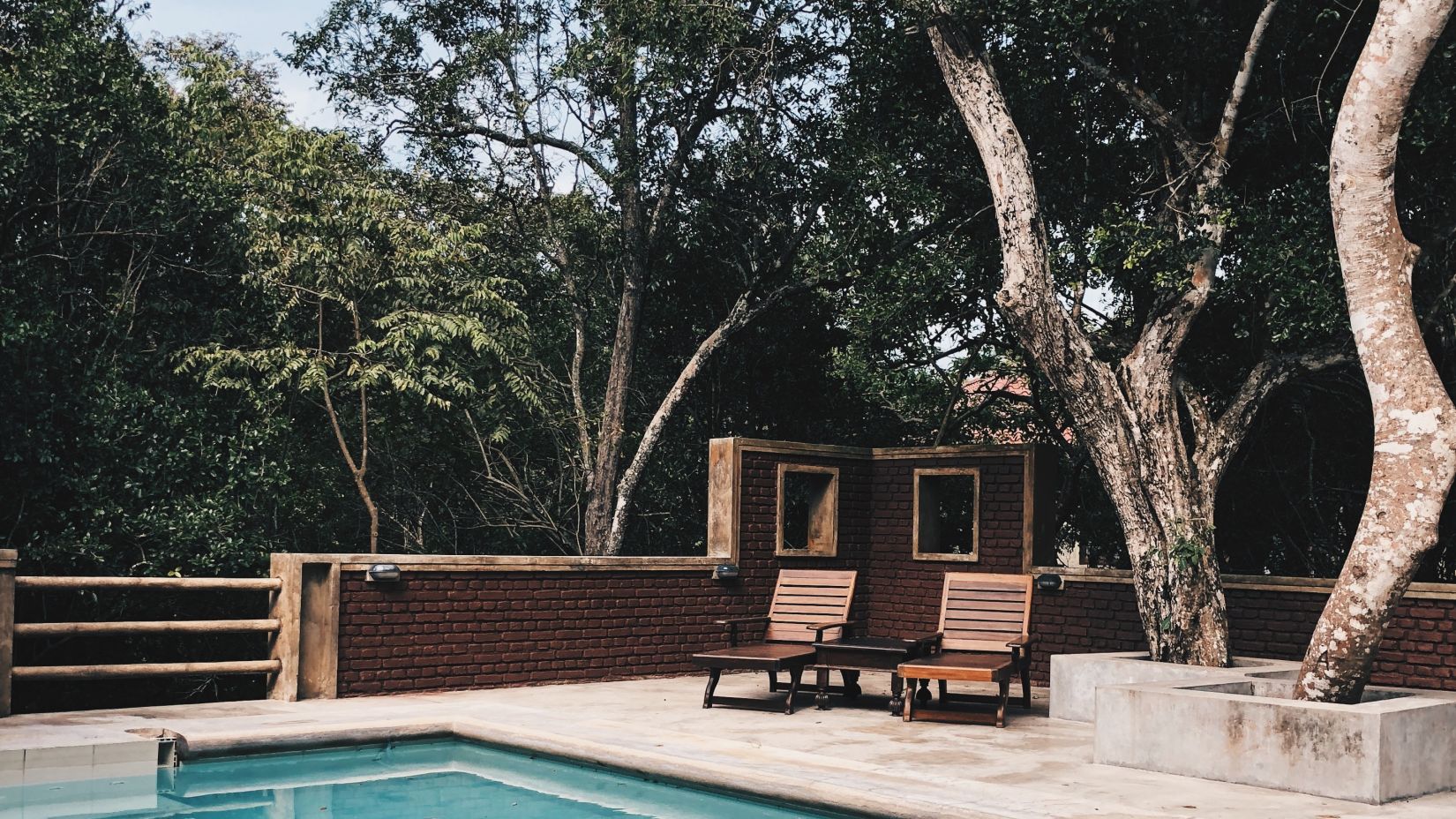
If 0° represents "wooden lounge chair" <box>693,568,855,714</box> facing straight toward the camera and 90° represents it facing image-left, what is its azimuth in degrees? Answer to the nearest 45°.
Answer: approximately 45°

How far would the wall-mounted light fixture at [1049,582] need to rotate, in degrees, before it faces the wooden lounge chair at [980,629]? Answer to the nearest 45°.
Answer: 0° — it already faces it

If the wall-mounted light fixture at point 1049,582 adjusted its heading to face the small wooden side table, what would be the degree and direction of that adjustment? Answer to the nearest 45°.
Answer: approximately 45° to its right

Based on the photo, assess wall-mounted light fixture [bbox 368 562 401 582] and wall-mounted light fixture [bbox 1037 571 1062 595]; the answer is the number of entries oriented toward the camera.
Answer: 2

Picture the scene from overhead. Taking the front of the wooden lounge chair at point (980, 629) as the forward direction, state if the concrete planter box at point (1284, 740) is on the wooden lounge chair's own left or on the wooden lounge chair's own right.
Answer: on the wooden lounge chair's own left

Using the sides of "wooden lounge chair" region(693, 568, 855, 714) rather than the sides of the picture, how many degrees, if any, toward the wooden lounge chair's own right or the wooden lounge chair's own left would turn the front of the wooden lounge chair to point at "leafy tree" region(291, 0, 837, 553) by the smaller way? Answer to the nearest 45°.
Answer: approximately 135° to the wooden lounge chair's own right

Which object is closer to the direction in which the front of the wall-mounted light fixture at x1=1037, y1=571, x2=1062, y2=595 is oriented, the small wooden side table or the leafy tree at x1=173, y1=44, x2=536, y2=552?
the small wooden side table
